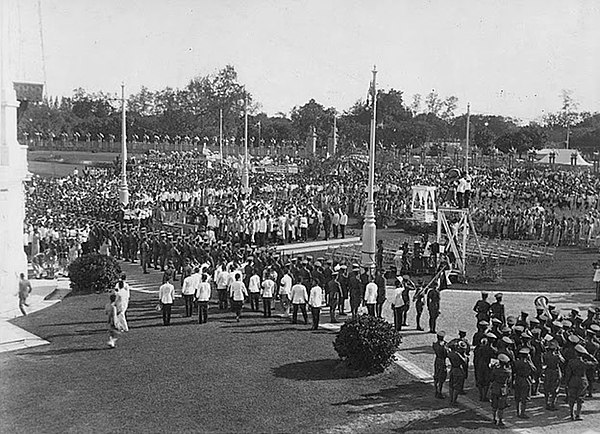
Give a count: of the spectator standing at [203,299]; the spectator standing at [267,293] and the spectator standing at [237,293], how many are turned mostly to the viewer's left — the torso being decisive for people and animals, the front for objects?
0

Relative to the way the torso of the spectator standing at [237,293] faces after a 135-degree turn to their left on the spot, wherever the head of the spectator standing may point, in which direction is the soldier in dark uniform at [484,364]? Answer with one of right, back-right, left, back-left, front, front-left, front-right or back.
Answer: left

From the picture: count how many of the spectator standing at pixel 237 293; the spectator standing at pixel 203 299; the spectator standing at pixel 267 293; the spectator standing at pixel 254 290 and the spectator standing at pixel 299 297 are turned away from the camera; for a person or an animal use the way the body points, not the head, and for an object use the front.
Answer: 5

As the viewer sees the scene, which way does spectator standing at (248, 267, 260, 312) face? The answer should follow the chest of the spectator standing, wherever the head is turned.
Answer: away from the camera

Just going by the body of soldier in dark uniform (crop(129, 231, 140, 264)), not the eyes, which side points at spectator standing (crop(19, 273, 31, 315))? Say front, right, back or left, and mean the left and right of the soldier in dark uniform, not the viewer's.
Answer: back

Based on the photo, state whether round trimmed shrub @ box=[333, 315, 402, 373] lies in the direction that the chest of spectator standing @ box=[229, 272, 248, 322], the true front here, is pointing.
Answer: no

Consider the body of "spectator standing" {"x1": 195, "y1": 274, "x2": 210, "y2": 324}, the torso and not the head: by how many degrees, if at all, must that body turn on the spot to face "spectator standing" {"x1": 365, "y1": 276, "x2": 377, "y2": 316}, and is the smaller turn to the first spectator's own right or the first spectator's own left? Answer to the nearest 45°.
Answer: approximately 90° to the first spectator's own right

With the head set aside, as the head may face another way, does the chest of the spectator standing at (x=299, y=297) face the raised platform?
yes

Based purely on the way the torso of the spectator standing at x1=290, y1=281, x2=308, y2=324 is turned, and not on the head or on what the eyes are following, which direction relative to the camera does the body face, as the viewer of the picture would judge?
away from the camera

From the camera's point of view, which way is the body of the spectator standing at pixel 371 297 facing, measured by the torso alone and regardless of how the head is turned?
away from the camera

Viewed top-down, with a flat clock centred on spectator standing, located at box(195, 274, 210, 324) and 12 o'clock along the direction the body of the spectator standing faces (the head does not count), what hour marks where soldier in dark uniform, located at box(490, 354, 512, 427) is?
The soldier in dark uniform is roughly at 5 o'clock from the spectator standing.

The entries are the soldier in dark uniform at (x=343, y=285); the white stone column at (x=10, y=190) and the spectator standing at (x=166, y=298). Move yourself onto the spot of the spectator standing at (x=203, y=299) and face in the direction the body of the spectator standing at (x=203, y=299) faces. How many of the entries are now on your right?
1

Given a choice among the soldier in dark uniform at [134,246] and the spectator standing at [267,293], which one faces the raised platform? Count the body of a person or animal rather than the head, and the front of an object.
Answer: the spectator standing

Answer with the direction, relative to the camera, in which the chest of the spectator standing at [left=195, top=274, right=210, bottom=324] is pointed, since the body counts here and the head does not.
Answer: away from the camera

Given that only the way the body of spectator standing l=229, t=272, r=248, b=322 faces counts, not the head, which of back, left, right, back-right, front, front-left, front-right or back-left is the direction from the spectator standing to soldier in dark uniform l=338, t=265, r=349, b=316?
right

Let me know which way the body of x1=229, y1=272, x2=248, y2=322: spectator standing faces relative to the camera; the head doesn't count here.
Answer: away from the camera

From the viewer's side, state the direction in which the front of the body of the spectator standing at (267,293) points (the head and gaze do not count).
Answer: away from the camera

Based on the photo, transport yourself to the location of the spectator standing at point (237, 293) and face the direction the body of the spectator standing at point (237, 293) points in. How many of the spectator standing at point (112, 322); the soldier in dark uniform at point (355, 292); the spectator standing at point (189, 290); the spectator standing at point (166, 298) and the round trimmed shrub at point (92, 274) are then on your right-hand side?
1

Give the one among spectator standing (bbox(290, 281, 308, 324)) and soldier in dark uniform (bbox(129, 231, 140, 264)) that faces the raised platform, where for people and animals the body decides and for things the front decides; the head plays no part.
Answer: the spectator standing

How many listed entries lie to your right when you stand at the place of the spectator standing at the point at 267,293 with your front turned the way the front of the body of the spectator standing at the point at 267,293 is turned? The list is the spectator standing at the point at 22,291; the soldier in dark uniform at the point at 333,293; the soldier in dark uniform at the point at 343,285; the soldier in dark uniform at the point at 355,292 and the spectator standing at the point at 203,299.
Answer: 3

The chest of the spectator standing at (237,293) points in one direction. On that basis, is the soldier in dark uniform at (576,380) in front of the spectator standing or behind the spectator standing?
behind

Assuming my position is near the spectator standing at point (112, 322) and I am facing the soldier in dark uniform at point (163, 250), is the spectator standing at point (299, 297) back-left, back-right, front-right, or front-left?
front-right

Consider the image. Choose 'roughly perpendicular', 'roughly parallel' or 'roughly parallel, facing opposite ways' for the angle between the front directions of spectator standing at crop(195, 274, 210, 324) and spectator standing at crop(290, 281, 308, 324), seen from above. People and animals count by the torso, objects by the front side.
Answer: roughly parallel

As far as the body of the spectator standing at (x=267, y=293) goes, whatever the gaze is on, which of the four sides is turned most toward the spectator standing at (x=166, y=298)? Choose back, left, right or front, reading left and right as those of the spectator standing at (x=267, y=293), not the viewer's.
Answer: left
